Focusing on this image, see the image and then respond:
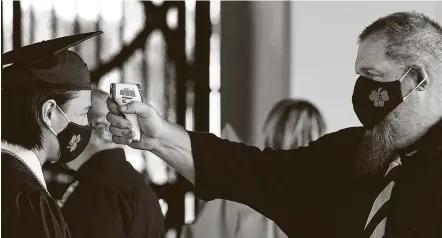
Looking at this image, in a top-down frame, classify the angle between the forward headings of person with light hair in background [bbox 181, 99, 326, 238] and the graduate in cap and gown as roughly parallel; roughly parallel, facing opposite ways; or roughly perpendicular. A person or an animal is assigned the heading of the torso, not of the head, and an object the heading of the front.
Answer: roughly perpendicular

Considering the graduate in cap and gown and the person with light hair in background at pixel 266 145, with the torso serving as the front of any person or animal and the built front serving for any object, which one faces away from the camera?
the person with light hair in background

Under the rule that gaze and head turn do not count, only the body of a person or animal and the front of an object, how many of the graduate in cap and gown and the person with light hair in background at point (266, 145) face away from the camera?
1

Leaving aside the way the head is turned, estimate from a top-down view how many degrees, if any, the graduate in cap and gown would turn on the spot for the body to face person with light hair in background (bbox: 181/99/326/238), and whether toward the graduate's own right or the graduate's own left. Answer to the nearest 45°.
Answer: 0° — they already face them

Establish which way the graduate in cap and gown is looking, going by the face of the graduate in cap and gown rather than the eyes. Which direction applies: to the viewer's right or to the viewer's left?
to the viewer's right

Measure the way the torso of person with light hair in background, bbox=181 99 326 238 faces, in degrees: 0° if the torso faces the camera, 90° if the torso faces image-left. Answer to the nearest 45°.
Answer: approximately 180°

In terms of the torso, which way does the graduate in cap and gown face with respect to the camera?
to the viewer's right
